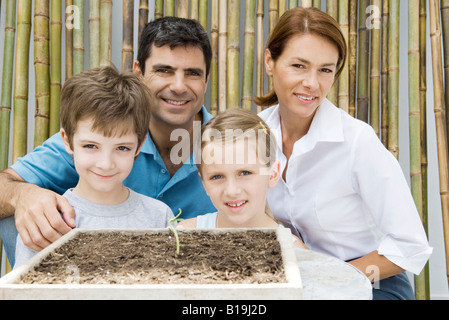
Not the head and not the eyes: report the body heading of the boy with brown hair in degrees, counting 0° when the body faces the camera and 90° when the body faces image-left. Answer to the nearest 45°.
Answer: approximately 0°

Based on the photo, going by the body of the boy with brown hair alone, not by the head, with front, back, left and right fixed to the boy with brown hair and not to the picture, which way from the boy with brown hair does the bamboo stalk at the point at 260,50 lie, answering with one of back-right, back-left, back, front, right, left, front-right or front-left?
back-left

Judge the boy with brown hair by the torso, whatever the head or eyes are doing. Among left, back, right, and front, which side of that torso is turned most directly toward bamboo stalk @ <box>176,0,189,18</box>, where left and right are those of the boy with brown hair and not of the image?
back

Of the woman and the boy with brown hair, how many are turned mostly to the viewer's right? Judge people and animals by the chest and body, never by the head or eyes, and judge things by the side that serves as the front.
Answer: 0

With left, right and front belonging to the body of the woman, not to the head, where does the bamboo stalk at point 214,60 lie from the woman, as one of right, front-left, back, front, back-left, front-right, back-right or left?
right

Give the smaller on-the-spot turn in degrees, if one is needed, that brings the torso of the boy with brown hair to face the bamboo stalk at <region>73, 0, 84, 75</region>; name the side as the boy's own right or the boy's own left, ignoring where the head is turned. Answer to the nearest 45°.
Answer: approximately 180°

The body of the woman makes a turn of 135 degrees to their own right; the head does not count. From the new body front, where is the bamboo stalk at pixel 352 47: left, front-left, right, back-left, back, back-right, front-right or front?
front

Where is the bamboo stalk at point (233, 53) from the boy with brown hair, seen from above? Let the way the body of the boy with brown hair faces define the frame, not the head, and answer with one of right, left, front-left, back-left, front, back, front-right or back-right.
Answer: back-left
